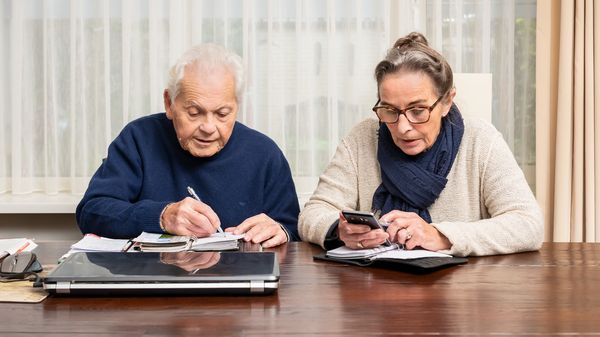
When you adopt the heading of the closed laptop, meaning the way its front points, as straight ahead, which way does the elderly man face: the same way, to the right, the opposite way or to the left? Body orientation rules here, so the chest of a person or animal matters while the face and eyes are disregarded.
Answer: the opposite way

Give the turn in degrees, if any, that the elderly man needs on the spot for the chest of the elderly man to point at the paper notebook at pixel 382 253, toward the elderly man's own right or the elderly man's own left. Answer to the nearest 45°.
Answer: approximately 45° to the elderly man's own left

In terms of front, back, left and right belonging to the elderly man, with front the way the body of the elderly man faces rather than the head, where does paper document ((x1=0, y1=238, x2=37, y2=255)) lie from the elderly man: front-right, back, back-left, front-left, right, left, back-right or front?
front-right

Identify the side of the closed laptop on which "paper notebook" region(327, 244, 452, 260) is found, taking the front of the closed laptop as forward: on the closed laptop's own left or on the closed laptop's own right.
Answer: on the closed laptop's own right

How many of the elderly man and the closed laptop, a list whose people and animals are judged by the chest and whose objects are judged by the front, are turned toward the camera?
1

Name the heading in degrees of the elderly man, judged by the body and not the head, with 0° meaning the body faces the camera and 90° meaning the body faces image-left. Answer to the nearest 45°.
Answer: approximately 0°

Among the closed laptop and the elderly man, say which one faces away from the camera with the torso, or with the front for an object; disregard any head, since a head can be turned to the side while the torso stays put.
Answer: the closed laptop

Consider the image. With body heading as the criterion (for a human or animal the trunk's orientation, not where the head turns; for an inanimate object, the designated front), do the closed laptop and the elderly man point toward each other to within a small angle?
yes

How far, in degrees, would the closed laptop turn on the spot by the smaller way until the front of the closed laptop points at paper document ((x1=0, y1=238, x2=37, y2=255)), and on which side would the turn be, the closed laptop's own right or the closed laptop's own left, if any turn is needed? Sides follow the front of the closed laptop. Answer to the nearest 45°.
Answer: approximately 45° to the closed laptop's own left

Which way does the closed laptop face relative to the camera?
away from the camera
